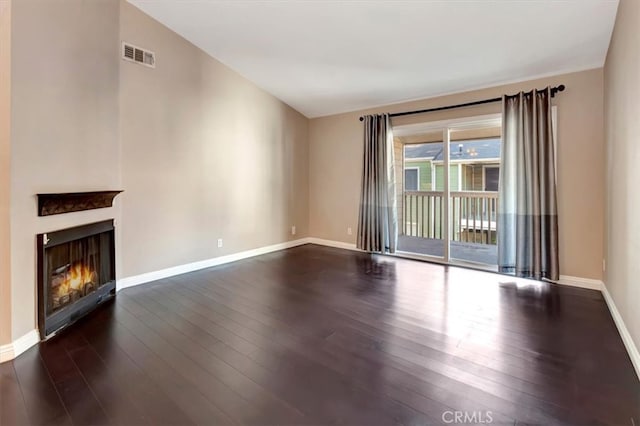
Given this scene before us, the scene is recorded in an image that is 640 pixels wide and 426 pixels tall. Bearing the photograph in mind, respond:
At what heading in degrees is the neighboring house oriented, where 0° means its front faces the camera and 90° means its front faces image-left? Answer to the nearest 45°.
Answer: approximately 0°

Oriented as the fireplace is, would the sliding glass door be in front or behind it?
in front

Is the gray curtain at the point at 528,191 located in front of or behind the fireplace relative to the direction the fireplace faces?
in front

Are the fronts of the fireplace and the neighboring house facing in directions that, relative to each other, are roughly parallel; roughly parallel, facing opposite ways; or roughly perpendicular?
roughly perpendicular

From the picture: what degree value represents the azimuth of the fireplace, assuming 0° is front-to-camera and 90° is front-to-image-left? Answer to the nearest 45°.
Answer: approximately 315°

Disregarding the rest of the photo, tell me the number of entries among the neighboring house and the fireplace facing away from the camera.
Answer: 0

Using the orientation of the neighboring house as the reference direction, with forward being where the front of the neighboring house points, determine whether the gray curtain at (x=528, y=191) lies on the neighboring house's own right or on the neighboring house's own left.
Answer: on the neighboring house's own left
